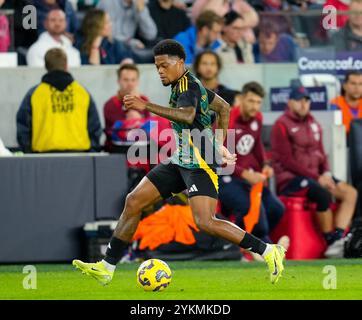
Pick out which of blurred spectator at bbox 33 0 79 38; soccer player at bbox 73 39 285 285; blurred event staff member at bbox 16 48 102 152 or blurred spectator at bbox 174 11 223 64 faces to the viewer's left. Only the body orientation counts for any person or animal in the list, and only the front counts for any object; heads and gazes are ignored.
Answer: the soccer player

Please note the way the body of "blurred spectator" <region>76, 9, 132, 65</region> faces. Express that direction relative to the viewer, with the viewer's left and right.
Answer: facing the viewer and to the right of the viewer

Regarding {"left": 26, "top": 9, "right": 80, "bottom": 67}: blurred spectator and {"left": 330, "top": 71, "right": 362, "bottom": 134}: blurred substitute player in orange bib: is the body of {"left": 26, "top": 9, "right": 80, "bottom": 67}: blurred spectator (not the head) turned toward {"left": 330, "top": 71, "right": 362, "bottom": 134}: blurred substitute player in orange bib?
no

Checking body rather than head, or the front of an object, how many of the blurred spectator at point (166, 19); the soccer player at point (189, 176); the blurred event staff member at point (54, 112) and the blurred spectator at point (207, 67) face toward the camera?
2

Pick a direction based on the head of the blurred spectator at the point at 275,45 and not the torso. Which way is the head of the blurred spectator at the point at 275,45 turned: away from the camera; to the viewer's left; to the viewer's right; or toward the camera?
toward the camera

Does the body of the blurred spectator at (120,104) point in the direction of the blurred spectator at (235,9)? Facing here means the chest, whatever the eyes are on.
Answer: no

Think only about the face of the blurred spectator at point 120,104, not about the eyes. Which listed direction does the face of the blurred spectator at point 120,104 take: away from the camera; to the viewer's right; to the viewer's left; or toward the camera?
toward the camera

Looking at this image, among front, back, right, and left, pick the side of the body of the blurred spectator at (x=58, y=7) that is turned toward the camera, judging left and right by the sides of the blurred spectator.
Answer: front

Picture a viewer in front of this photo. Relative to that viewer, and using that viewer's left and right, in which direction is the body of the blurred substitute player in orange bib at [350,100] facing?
facing the viewer

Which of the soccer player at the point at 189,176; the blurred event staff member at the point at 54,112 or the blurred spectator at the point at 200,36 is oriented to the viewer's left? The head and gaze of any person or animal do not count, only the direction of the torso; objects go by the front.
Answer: the soccer player

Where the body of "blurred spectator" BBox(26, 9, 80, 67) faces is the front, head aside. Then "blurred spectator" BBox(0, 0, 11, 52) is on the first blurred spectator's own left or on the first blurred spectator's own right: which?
on the first blurred spectator's own right

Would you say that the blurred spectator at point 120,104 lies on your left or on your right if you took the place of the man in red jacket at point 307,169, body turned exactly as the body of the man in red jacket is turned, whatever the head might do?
on your right

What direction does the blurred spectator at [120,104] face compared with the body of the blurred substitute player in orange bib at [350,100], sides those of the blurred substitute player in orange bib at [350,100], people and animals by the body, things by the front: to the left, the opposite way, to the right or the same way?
the same way

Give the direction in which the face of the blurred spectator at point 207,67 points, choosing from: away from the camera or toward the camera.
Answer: toward the camera

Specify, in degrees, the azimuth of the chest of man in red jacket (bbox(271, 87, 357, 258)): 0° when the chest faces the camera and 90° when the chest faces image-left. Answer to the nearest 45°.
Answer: approximately 315°

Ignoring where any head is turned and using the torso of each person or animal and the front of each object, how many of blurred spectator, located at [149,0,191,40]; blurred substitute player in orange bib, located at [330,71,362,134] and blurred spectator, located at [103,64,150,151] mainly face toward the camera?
3
